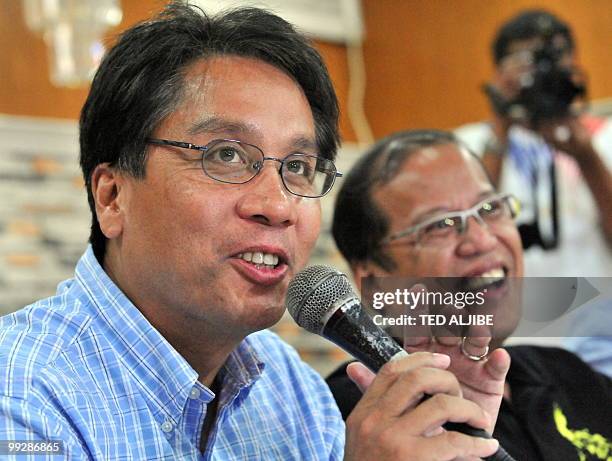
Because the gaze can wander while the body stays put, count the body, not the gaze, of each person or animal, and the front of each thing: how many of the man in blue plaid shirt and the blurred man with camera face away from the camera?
0

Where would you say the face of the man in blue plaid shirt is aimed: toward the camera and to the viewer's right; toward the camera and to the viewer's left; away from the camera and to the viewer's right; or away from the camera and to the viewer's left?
toward the camera and to the viewer's right

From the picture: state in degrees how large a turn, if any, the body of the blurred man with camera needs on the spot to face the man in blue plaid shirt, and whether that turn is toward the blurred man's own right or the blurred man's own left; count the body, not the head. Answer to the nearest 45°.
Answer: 0° — they already face them

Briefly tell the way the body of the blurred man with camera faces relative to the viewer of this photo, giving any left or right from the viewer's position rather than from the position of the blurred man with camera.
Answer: facing the viewer

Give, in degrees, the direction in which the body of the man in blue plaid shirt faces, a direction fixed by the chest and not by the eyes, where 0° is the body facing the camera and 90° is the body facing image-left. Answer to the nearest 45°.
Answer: approximately 315°

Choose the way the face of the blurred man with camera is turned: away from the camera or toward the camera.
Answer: toward the camera

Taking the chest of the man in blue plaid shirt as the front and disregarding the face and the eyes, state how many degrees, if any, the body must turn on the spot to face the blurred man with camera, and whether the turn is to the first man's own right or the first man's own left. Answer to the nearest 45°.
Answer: approximately 90° to the first man's own left
